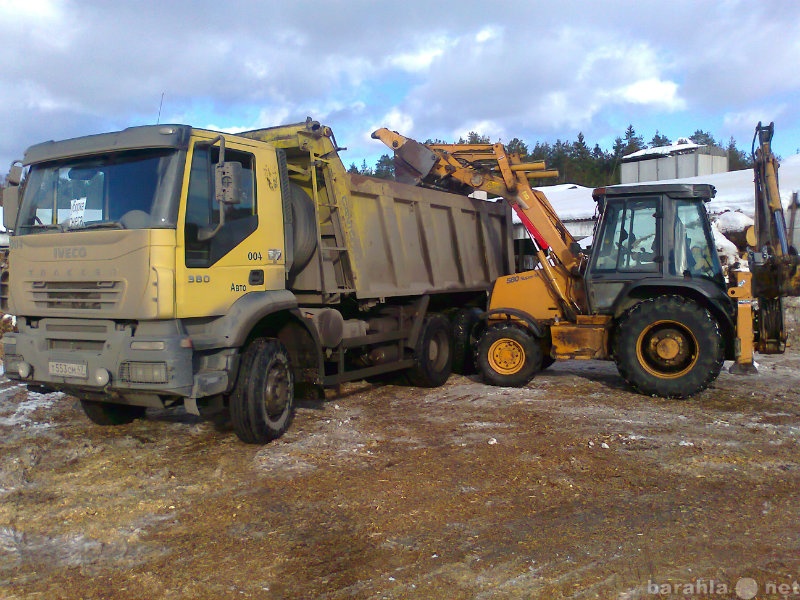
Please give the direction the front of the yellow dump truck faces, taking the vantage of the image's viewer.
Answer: facing the viewer and to the left of the viewer

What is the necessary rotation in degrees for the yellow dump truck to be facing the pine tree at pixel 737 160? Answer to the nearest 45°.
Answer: approximately 180°
